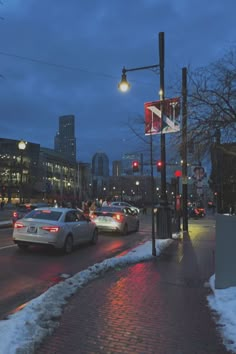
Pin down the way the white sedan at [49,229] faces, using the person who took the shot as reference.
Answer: facing away from the viewer and to the right of the viewer

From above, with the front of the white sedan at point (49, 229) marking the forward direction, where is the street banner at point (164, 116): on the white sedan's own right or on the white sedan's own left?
on the white sedan's own right
